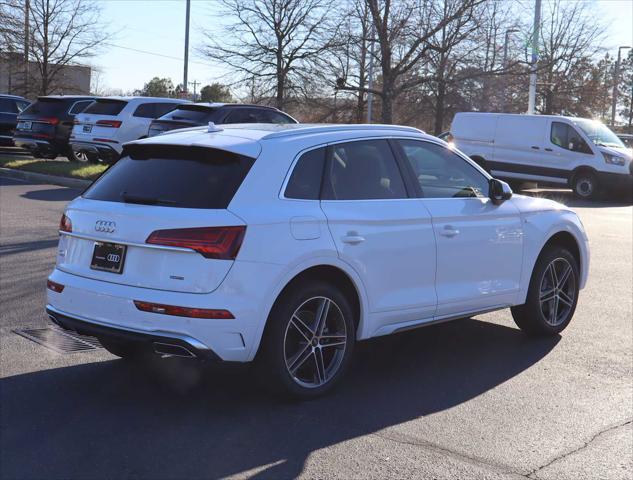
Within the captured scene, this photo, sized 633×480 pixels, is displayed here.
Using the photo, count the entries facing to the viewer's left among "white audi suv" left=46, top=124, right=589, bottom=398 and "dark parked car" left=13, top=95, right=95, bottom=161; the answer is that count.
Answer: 0

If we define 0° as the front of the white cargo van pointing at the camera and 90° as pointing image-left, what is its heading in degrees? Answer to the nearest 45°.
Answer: approximately 315°

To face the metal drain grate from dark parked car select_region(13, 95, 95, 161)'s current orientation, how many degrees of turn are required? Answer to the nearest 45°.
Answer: approximately 135° to its right

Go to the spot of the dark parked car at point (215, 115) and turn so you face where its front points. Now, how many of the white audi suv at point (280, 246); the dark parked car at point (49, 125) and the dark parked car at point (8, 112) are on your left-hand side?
2

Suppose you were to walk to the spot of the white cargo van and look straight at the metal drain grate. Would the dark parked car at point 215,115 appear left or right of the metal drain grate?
right

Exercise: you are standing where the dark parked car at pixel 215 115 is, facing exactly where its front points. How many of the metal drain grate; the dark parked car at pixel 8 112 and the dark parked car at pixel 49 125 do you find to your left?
2

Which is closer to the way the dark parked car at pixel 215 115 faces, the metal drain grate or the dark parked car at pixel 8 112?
the dark parked car

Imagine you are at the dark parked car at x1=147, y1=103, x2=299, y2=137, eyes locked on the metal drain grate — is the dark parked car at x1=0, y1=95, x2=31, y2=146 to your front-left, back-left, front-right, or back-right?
back-right

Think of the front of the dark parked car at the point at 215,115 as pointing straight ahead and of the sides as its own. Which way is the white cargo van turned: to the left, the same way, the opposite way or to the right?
to the right

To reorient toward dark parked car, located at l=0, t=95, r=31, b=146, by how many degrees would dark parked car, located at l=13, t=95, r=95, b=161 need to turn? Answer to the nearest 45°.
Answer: approximately 45° to its left

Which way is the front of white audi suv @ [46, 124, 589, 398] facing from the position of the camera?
facing away from the viewer and to the right of the viewer

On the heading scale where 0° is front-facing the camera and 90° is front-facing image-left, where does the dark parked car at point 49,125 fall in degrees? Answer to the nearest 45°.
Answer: approximately 225°

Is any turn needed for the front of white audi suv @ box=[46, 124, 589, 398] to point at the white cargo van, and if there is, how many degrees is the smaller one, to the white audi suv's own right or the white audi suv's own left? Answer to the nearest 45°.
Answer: approximately 45° to the white audi suv's own left

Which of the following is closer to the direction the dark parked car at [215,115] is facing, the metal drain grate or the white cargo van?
the white cargo van
